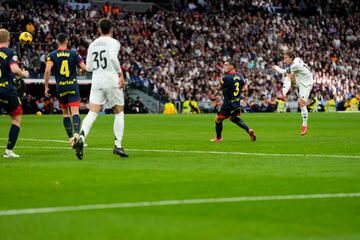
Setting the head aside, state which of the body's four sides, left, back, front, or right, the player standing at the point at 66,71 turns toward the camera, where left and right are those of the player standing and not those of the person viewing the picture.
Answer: back

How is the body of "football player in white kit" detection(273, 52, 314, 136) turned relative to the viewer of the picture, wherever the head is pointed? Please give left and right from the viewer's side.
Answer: facing to the left of the viewer

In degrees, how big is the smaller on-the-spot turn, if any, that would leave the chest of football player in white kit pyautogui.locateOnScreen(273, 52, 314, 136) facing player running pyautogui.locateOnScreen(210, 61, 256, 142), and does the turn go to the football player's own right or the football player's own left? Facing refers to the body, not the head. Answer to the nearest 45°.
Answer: approximately 45° to the football player's own left

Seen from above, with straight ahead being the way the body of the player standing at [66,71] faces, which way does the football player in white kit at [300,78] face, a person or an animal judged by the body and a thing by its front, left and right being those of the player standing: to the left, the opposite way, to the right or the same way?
to the left

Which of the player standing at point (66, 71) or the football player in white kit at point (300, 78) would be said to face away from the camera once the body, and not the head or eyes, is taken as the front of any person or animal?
the player standing

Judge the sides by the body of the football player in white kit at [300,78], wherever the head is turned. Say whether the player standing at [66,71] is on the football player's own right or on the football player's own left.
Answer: on the football player's own left

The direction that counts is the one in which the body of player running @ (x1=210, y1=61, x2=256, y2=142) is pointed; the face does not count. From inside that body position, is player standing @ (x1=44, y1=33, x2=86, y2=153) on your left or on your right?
on your left

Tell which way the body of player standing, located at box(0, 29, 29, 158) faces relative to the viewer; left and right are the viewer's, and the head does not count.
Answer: facing away from the viewer and to the right of the viewer

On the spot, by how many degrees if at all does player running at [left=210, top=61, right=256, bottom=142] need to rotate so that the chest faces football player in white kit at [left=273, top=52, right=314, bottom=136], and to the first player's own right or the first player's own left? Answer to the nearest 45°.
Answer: approximately 90° to the first player's own right
